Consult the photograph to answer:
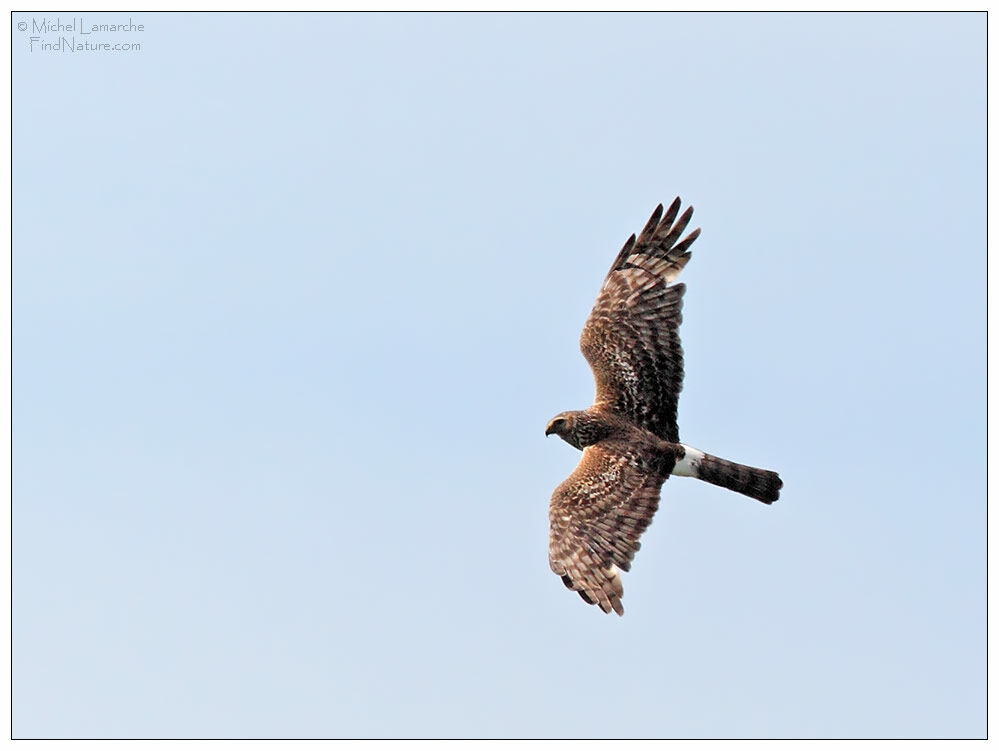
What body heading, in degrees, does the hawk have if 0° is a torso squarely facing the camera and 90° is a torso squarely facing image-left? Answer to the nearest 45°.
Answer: approximately 90°
